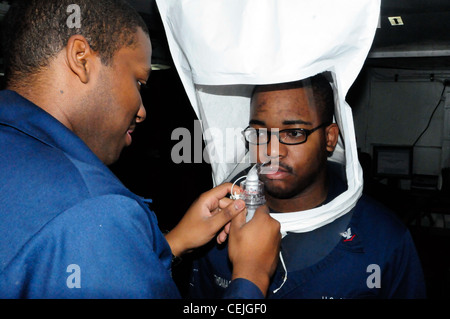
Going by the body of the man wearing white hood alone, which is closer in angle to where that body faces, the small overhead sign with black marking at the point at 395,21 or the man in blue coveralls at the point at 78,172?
the man in blue coveralls

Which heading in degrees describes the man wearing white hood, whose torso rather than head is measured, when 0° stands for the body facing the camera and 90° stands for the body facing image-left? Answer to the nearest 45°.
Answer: approximately 45°

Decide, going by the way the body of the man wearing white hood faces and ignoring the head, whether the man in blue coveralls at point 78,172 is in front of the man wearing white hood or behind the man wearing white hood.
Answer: in front

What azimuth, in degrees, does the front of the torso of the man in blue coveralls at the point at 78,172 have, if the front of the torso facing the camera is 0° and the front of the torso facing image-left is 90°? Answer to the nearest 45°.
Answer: approximately 225°

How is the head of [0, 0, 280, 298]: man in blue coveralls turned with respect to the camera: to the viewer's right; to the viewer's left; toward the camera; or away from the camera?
to the viewer's right

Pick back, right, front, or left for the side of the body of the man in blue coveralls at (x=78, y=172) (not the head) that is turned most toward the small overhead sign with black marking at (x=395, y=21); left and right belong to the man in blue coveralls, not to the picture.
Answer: front

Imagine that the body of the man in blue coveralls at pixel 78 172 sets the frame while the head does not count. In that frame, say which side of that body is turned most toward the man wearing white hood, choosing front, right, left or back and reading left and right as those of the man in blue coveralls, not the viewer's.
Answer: front

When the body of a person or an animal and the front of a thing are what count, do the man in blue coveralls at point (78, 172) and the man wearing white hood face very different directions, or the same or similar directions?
very different directions

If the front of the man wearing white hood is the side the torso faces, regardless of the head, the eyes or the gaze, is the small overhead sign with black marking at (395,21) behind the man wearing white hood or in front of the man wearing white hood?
behind
